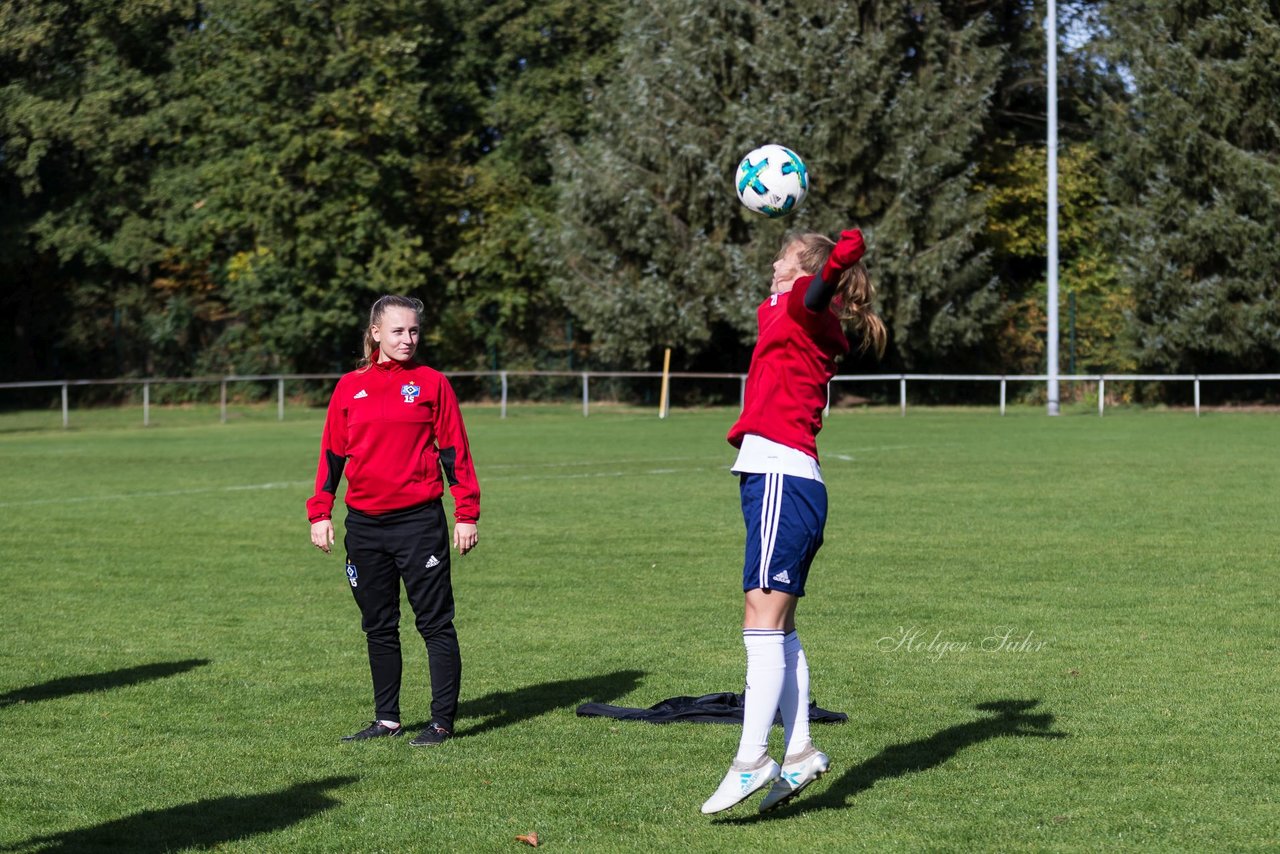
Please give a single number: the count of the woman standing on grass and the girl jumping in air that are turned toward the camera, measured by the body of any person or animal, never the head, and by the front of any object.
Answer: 1

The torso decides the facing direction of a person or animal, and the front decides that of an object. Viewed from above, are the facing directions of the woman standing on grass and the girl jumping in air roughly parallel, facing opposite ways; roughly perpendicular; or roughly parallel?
roughly perpendicular

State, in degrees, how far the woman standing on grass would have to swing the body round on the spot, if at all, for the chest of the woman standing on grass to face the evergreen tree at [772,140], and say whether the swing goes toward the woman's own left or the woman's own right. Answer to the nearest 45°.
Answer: approximately 180°

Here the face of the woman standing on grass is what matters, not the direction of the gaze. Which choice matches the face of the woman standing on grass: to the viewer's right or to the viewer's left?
to the viewer's right

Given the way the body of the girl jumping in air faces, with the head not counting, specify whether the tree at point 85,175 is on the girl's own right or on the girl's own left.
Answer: on the girl's own right

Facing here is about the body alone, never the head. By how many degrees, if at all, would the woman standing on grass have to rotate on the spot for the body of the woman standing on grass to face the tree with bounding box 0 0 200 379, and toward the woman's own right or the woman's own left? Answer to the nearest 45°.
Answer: approximately 180°

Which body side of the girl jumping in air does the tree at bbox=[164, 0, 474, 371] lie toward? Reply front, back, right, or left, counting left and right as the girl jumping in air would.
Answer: right

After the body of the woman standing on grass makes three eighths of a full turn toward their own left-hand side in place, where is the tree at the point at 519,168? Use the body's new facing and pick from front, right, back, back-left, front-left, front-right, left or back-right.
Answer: front-left

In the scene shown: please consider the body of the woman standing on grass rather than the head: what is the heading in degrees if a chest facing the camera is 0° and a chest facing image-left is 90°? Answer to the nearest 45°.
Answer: approximately 0°

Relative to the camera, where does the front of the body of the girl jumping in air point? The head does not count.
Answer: to the viewer's left

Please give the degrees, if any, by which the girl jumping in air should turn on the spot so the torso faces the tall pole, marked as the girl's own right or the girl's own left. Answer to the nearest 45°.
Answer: approximately 90° to the girl's own right
